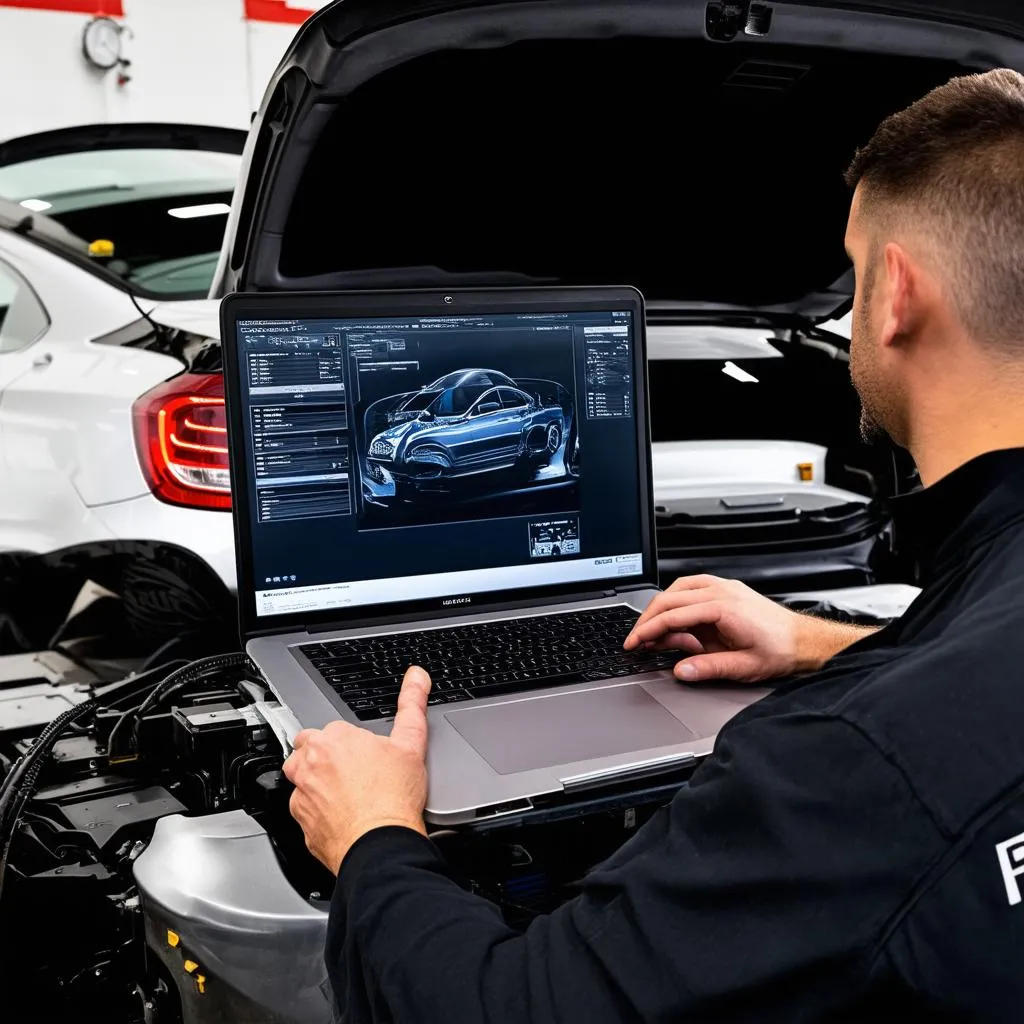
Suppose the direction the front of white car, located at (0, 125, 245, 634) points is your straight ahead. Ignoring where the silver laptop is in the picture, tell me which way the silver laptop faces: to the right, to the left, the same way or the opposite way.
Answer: the opposite way

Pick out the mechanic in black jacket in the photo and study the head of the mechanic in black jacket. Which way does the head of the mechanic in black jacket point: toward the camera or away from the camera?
away from the camera

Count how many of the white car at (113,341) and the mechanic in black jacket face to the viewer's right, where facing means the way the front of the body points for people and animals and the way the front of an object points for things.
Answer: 0

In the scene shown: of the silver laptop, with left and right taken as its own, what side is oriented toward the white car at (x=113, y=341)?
back

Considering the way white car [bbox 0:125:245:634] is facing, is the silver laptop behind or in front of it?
behind

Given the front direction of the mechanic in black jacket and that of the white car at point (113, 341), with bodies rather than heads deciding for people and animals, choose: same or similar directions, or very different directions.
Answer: same or similar directions

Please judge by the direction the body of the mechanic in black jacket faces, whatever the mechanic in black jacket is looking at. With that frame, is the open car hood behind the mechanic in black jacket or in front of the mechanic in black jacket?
in front

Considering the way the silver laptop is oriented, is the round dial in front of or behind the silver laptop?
behind

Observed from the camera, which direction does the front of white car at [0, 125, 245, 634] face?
facing away from the viewer and to the left of the viewer

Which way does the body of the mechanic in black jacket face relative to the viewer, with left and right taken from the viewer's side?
facing away from the viewer and to the left of the viewer

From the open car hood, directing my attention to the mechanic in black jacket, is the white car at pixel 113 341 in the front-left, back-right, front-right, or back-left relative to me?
back-right

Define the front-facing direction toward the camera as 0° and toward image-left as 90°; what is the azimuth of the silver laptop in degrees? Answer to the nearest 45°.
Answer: approximately 315°
